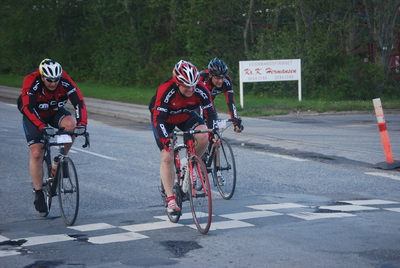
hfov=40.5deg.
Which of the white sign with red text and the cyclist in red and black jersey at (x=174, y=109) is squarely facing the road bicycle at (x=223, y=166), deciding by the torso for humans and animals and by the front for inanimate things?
the white sign with red text

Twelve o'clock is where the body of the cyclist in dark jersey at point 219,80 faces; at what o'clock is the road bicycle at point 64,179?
The road bicycle is roughly at 3 o'clock from the cyclist in dark jersey.

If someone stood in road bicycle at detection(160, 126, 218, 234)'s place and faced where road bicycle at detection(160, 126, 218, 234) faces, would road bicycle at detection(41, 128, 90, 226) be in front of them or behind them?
behind

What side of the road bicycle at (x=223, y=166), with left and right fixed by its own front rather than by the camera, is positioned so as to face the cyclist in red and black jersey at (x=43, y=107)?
right

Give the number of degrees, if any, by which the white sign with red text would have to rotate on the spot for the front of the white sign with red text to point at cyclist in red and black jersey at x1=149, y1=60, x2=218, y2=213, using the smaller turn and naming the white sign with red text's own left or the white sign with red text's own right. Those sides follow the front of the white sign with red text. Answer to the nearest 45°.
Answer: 0° — it already faces them

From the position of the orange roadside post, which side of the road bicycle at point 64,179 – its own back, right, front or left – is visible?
left
